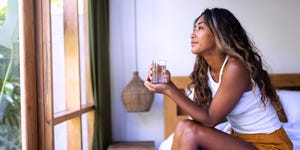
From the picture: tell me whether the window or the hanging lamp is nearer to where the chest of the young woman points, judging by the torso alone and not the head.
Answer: the window

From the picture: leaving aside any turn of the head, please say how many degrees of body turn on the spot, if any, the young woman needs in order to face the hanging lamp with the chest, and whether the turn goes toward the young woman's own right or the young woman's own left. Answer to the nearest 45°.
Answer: approximately 45° to the young woman's own right

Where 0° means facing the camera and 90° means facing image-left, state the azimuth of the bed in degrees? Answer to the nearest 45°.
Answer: approximately 0°

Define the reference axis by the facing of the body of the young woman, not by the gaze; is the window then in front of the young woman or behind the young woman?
in front

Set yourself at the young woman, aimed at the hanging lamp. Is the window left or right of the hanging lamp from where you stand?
left

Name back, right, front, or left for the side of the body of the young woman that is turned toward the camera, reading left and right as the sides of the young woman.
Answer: left

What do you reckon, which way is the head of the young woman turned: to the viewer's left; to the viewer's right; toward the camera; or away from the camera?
to the viewer's left
